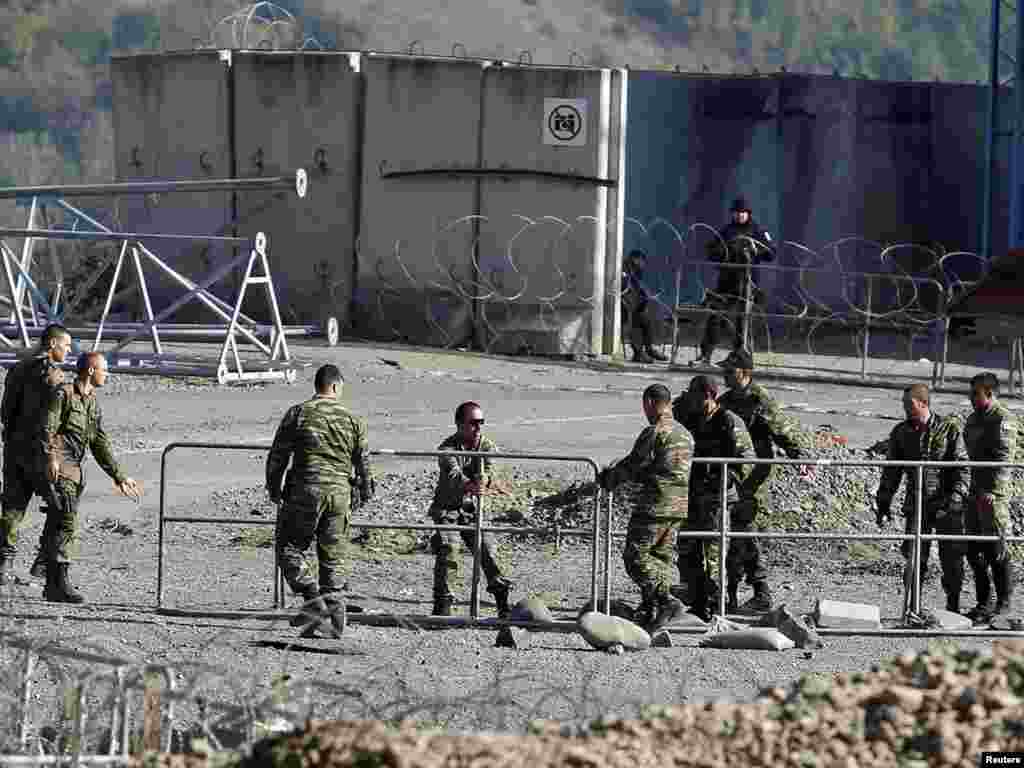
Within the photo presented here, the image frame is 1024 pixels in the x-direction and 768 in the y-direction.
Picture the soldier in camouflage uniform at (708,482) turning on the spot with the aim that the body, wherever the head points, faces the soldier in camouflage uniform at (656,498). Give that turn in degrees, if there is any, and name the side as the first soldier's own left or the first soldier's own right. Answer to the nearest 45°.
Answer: approximately 90° to the first soldier's own right

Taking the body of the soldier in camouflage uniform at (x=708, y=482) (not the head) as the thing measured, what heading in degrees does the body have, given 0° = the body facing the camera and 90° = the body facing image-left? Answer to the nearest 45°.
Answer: approximately 45°

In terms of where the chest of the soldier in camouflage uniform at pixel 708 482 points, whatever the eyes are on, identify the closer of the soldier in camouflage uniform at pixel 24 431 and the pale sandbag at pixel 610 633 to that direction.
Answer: the pale sandbag

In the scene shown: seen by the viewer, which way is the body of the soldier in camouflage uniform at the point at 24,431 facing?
to the viewer's right

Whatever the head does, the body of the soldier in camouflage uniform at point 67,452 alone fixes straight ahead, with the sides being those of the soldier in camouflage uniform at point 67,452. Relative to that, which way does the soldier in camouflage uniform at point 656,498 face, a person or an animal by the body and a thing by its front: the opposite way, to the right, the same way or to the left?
the opposite way

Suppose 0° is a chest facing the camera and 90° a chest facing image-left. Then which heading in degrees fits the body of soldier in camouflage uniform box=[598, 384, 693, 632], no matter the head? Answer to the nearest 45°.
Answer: approximately 135°

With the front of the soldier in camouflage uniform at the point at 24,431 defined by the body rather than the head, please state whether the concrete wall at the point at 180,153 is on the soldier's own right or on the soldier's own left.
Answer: on the soldier's own left

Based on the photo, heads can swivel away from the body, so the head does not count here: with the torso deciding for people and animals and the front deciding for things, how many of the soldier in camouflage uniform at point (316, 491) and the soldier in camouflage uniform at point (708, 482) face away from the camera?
1

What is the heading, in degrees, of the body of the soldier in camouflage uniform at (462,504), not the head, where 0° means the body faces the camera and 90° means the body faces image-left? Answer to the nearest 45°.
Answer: approximately 315°

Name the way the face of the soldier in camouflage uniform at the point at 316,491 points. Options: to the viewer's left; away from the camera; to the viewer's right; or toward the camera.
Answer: away from the camera
